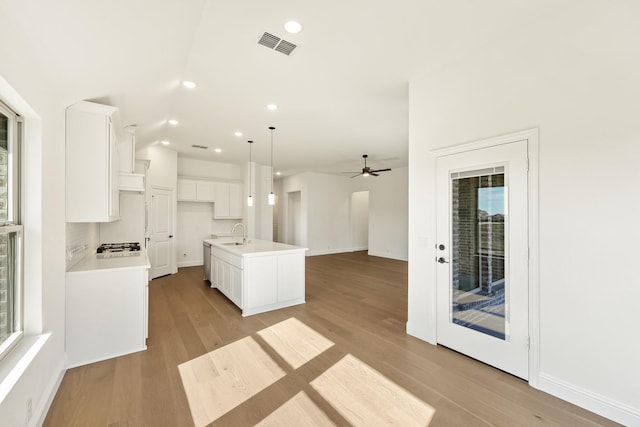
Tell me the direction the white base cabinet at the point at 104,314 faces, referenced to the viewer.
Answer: facing to the right of the viewer

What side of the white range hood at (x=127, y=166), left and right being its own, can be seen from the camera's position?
right

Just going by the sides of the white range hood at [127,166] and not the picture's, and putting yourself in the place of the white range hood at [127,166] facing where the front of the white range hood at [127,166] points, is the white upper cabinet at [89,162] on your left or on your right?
on your right

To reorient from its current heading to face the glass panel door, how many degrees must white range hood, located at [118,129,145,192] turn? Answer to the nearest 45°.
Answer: approximately 45° to its right

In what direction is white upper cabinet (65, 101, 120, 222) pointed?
to the viewer's right

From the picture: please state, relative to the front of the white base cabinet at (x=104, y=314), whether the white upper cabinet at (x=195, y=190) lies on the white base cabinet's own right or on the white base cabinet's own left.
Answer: on the white base cabinet's own left
